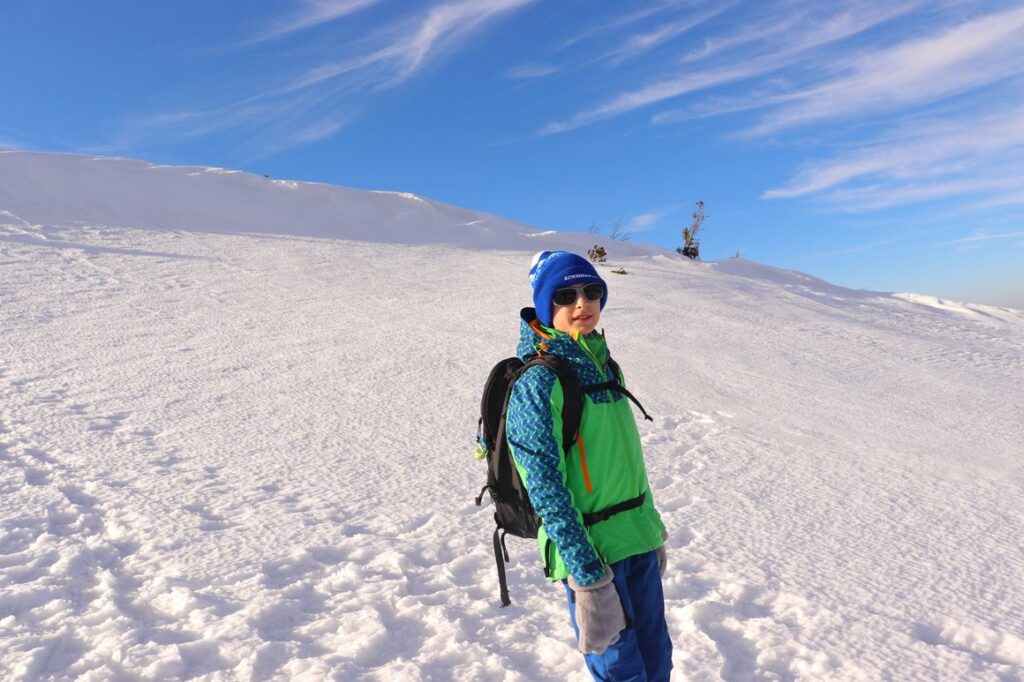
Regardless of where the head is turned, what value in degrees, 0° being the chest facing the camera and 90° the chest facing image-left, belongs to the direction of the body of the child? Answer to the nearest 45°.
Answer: approximately 315°
